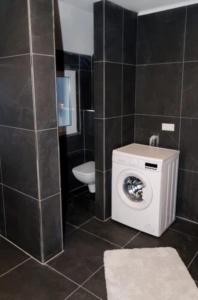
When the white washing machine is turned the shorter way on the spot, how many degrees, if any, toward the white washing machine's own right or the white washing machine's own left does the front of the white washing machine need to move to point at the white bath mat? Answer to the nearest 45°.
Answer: approximately 45° to the white washing machine's own left

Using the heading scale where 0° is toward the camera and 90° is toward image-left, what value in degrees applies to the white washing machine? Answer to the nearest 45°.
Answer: approximately 45°

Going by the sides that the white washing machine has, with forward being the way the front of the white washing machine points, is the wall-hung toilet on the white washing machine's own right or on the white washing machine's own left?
on the white washing machine's own right

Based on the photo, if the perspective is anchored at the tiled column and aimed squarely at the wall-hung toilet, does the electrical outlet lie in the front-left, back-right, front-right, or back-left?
back-right
